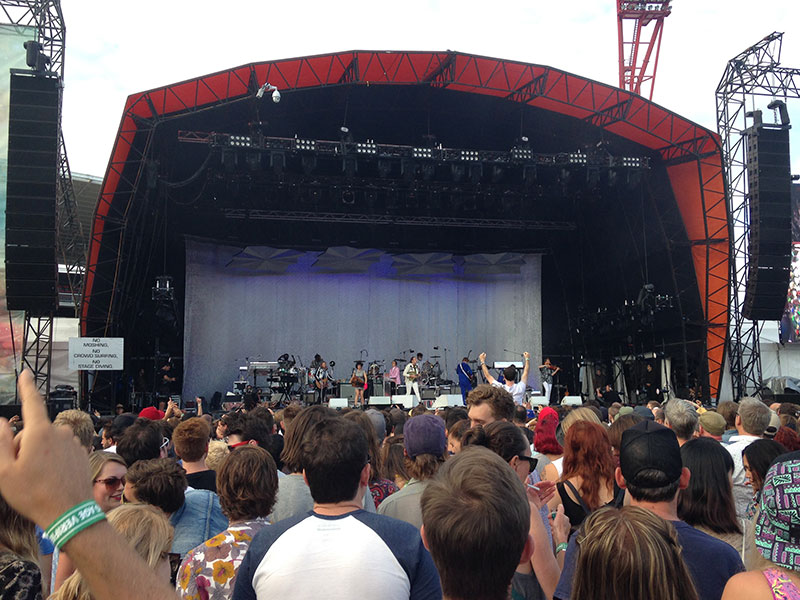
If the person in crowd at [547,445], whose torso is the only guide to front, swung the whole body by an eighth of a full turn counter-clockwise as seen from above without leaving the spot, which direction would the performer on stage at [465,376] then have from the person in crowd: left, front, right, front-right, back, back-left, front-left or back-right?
front-right

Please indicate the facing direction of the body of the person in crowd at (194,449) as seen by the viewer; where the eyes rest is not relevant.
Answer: away from the camera

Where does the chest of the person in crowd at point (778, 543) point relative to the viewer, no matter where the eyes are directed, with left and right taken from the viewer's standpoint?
facing away from the viewer

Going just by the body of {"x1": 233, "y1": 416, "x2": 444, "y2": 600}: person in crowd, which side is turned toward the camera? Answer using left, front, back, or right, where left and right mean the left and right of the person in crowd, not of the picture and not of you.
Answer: back

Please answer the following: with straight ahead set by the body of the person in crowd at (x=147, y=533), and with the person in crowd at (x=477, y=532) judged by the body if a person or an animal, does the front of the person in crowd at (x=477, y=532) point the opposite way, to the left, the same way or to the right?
the same way

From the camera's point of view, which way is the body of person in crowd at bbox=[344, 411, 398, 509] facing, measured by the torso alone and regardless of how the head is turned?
away from the camera

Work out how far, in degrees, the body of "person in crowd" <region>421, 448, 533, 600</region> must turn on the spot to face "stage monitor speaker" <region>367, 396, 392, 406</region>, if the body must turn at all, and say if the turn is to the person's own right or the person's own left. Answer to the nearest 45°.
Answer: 0° — they already face it

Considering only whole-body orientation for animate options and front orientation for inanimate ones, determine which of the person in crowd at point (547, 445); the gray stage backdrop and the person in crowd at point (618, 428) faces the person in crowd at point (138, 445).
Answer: the gray stage backdrop

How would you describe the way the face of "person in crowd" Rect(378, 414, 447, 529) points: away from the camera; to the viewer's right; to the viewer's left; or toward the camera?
away from the camera

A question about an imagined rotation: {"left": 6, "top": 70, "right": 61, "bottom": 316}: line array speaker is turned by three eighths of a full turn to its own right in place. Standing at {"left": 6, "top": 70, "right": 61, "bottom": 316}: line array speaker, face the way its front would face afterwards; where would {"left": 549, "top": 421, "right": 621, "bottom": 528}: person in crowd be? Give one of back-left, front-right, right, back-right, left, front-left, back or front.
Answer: back-left

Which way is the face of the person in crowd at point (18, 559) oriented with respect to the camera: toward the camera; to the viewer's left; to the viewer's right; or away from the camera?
away from the camera

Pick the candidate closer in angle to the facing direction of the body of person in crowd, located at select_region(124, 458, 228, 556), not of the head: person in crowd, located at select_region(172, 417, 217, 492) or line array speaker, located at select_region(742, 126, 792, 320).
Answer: the person in crowd

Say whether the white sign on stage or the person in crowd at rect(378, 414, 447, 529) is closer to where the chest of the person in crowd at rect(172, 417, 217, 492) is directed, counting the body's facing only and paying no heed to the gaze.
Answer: the white sign on stage

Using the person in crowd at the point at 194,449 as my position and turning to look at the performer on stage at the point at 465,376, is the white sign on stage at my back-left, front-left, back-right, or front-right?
front-left

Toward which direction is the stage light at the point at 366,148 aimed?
toward the camera

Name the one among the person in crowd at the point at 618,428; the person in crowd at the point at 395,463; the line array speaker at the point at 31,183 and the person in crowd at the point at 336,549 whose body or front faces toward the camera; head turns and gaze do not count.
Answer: the line array speaker

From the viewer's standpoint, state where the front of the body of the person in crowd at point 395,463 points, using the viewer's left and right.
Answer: facing away from the viewer

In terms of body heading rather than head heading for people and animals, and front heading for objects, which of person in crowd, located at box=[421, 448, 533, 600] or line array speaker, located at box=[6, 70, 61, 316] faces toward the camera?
the line array speaker

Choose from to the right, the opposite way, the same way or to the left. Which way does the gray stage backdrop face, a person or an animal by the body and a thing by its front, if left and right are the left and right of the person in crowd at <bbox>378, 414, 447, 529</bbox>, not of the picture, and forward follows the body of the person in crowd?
the opposite way
